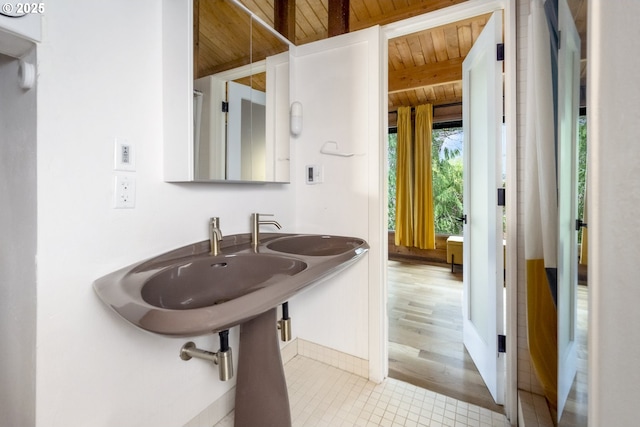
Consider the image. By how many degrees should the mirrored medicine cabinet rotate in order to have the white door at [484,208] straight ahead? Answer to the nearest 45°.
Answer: approximately 45° to its left

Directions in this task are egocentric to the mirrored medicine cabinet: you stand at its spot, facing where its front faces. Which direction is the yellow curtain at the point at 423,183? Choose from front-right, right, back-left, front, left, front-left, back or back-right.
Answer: left

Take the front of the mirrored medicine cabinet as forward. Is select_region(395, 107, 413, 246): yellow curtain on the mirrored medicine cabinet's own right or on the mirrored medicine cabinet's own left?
on the mirrored medicine cabinet's own left

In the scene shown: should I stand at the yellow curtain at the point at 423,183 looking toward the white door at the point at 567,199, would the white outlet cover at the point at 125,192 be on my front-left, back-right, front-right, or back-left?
front-right

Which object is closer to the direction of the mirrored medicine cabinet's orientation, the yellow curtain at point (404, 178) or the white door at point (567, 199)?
the white door
